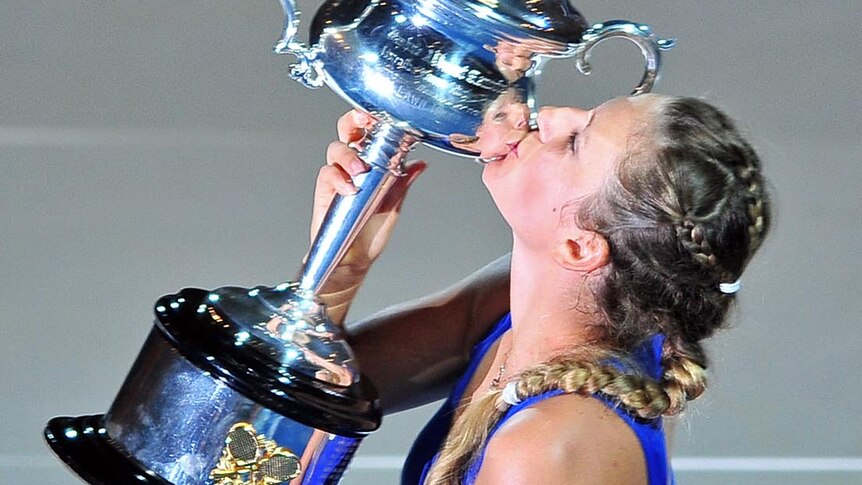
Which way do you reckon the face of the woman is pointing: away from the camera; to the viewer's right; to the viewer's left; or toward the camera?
to the viewer's left

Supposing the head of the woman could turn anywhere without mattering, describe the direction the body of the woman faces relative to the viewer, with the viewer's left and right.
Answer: facing to the left of the viewer
